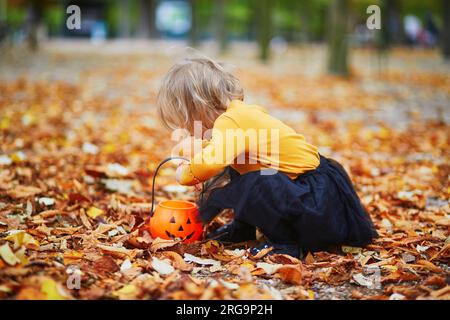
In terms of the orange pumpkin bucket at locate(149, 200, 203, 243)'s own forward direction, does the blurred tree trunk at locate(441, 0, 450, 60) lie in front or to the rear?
to the rear

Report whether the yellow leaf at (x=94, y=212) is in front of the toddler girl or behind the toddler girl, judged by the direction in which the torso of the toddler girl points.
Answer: in front

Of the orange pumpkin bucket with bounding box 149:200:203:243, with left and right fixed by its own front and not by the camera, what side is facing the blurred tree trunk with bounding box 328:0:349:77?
back

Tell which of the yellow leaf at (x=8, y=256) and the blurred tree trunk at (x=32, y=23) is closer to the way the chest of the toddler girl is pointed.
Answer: the yellow leaf

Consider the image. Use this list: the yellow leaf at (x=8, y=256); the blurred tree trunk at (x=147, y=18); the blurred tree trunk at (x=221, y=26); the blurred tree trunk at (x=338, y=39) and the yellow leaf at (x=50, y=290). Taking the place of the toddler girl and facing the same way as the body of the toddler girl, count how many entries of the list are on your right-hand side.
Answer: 3

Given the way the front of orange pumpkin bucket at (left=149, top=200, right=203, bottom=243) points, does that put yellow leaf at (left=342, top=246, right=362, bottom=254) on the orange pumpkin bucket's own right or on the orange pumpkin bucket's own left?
on the orange pumpkin bucket's own left

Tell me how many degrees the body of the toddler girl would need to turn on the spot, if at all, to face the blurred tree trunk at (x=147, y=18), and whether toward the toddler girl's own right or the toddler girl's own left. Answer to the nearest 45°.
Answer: approximately 90° to the toddler girl's own right

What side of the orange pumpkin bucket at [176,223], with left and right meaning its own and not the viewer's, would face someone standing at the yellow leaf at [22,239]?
right

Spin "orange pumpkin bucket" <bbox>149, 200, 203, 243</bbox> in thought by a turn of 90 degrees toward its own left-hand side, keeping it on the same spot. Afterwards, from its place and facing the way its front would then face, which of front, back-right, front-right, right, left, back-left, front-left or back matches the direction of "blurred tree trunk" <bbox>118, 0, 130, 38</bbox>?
left

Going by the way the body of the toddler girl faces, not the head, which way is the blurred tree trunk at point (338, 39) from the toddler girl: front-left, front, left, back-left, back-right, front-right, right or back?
right

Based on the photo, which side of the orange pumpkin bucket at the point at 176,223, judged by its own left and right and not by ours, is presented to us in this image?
front

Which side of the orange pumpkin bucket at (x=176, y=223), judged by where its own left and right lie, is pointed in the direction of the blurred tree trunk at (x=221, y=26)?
back

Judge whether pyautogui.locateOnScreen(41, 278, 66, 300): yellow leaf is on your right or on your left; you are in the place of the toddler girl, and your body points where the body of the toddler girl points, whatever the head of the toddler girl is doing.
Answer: on your left

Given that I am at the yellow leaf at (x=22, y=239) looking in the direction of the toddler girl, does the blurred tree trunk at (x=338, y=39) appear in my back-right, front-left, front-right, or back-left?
front-left

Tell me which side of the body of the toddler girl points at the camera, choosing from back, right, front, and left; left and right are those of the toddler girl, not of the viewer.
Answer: left
